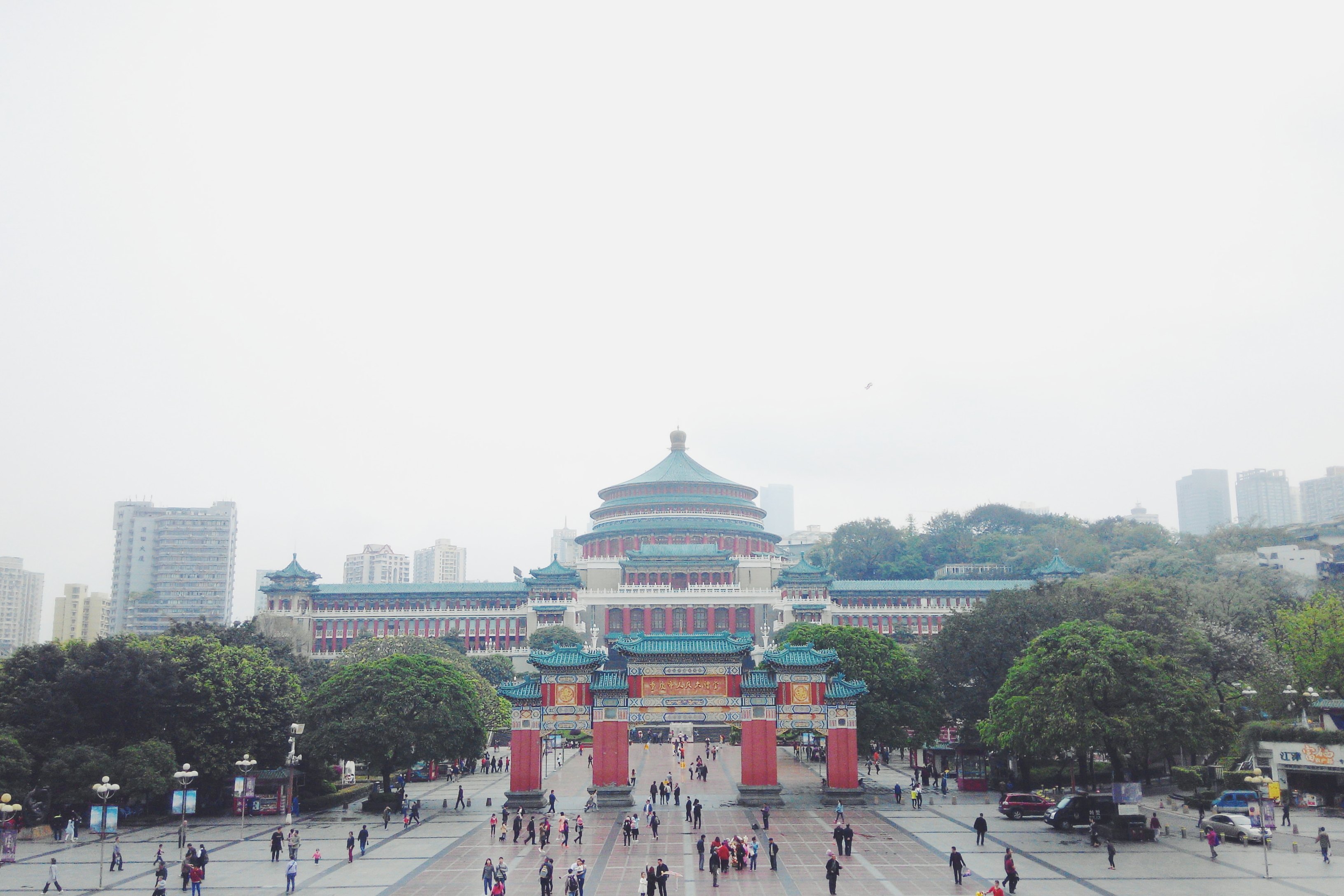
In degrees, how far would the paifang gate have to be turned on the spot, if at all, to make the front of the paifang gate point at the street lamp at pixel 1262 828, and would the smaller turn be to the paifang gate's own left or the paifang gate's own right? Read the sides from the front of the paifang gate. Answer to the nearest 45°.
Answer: approximately 45° to the paifang gate's own left

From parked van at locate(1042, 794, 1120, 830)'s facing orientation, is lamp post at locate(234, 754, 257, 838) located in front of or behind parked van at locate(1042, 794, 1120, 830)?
in front

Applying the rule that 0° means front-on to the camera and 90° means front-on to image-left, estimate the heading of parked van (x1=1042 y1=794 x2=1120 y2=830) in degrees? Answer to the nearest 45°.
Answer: approximately 45°

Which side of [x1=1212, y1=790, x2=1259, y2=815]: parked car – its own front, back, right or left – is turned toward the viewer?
left

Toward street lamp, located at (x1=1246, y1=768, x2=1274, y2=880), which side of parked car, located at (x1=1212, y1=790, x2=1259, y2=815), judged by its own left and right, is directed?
left

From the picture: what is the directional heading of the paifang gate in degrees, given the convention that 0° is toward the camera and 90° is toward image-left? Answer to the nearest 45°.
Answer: approximately 0°

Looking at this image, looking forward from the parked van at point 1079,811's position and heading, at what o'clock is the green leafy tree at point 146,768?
The green leafy tree is roughly at 1 o'clock from the parked van.

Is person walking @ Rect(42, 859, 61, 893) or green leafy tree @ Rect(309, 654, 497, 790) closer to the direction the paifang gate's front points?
the person walking

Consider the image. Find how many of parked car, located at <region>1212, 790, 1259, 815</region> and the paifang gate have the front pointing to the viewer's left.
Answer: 1

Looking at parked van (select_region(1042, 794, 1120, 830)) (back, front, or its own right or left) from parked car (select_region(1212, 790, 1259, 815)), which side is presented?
back
